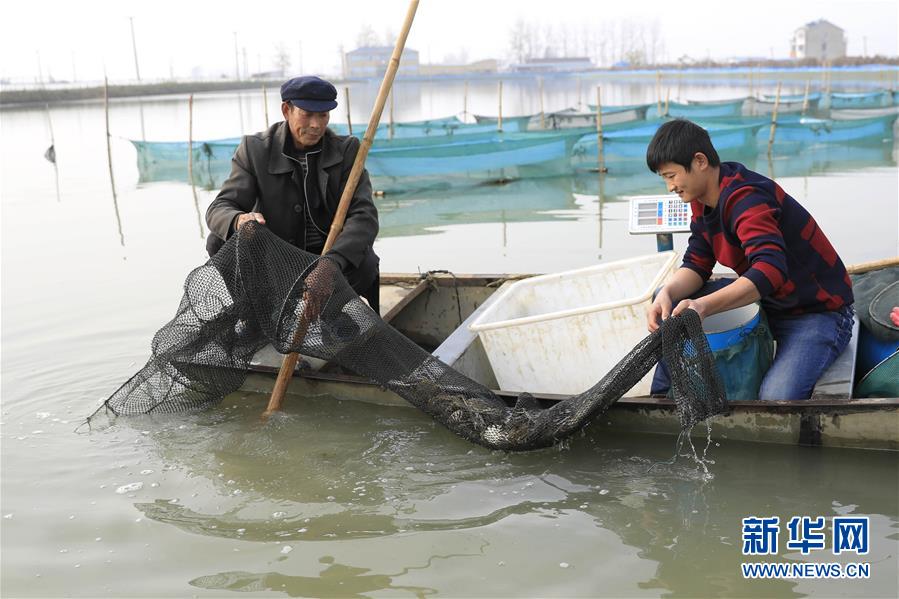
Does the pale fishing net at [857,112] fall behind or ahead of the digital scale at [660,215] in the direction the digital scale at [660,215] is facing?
behind

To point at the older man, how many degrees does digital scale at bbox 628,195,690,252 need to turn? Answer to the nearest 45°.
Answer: approximately 90° to its right

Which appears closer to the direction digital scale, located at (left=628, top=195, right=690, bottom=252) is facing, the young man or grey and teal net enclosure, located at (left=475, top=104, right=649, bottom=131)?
the young man

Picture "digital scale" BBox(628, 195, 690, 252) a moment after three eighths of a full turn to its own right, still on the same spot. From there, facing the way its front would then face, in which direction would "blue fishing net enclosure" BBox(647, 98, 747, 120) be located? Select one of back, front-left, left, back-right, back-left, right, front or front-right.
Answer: front-right

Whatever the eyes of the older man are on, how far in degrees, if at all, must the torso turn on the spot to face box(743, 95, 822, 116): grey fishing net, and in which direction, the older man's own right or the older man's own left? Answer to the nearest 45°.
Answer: approximately 90° to the older man's own left

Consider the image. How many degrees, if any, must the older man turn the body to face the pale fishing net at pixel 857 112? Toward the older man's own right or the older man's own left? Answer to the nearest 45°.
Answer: approximately 90° to the older man's own left

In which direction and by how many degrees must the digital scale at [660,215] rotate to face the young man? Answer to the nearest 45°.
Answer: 0° — it already faces them

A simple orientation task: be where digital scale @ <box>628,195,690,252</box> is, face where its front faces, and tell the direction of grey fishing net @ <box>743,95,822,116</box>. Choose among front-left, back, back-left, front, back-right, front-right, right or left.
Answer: back

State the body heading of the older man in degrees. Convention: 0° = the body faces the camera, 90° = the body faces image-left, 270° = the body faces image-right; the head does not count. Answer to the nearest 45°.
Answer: approximately 315°

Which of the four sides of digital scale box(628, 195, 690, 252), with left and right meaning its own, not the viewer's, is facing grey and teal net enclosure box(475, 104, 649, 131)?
back
